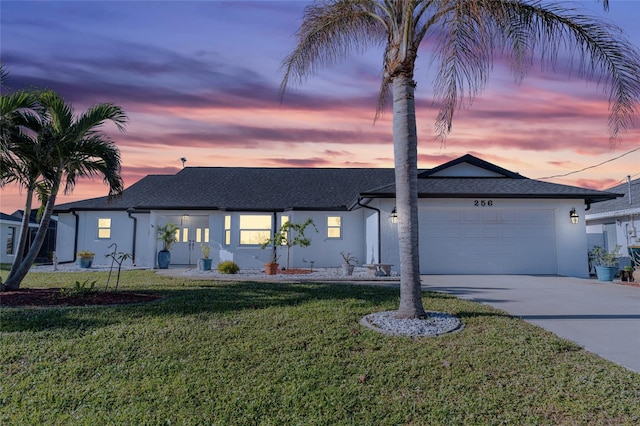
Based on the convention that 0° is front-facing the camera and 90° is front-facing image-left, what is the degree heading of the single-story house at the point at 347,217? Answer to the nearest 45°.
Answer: approximately 0°

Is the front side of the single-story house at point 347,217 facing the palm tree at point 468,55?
yes

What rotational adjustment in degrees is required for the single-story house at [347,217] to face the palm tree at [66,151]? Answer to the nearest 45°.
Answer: approximately 45° to its right

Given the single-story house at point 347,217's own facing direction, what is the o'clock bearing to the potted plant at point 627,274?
The potted plant is roughly at 10 o'clock from the single-story house.

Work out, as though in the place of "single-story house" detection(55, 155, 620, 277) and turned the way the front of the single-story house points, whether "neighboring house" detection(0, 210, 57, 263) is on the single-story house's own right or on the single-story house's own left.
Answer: on the single-story house's own right

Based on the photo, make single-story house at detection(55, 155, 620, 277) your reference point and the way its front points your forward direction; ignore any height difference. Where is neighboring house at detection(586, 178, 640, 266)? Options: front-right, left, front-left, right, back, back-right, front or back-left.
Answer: left
